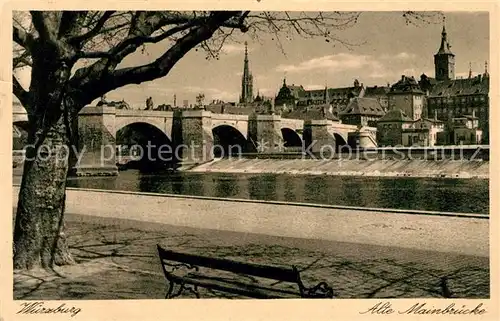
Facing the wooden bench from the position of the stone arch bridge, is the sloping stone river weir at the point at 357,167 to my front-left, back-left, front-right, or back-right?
front-left

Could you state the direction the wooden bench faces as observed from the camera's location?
facing away from the viewer and to the right of the viewer

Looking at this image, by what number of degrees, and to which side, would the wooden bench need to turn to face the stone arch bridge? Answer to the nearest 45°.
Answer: approximately 45° to its left

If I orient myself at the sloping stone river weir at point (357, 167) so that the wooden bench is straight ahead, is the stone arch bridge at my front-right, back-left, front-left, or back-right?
back-right

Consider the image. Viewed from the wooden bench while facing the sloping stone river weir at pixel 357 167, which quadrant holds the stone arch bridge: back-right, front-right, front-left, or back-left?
front-left

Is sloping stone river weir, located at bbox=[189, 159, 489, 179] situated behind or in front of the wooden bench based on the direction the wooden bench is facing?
in front
